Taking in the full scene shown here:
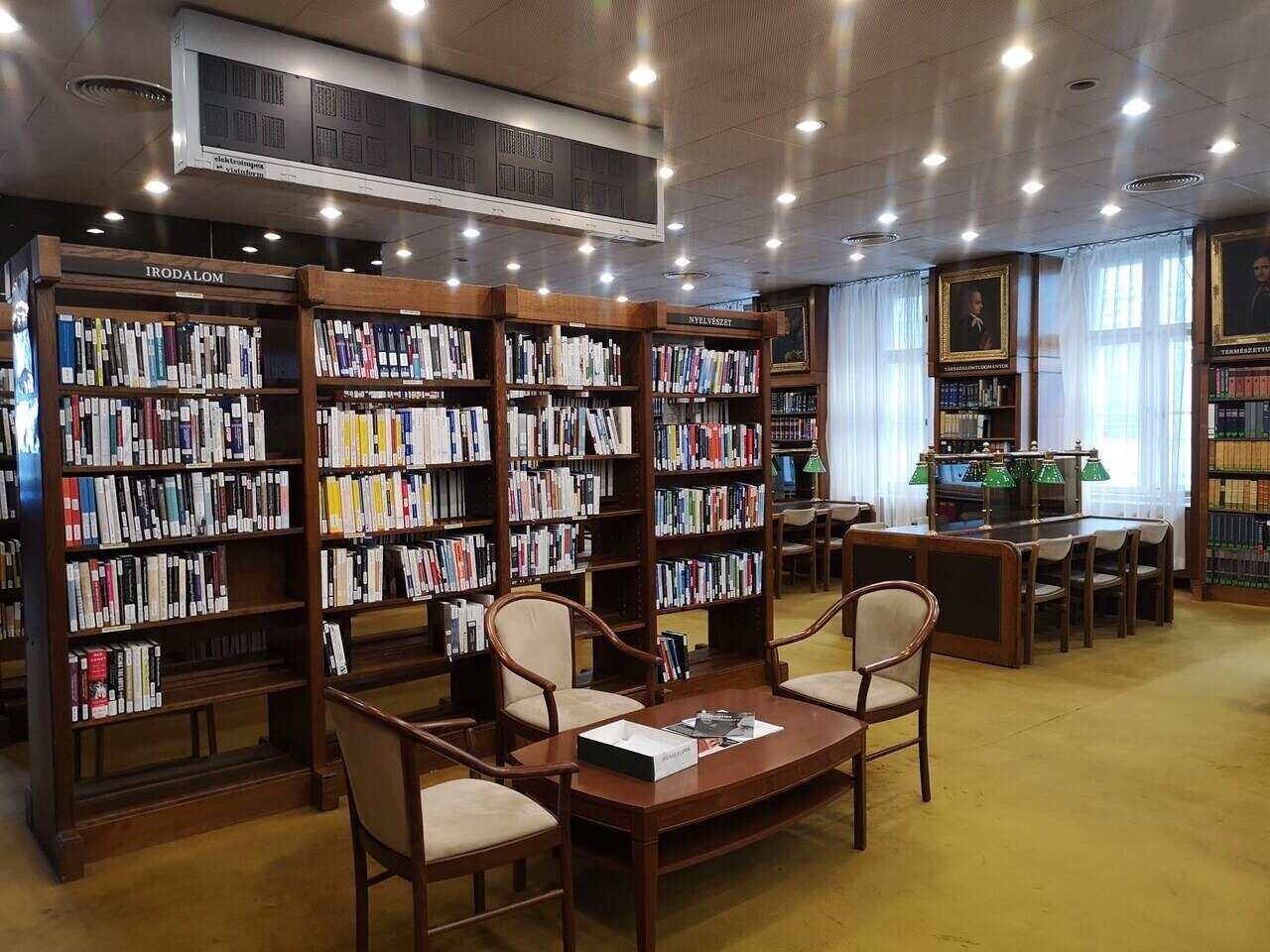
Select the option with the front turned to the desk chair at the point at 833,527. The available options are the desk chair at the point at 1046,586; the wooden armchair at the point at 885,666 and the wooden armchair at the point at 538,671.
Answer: the desk chair at the point at 1046,586

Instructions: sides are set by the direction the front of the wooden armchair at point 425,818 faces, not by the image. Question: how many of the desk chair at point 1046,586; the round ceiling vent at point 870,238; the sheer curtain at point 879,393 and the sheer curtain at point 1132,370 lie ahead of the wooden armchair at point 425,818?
4

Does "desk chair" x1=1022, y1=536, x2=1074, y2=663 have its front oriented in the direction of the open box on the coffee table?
no

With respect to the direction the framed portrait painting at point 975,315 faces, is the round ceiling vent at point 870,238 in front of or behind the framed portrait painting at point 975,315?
in front

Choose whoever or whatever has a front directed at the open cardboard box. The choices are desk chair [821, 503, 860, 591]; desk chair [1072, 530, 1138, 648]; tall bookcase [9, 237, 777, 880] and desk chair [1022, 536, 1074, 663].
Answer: the tall bookcase

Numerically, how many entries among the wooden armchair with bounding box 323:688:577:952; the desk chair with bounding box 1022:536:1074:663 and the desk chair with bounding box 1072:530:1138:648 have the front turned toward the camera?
0

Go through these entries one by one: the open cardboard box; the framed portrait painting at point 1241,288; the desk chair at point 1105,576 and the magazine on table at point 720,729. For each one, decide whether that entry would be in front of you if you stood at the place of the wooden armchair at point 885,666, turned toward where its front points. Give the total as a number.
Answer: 2

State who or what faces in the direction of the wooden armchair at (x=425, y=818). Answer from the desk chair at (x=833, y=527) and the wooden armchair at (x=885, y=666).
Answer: the wooden armchair at (x=885, y=666)

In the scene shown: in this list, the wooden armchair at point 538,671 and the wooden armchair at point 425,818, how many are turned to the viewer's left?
0

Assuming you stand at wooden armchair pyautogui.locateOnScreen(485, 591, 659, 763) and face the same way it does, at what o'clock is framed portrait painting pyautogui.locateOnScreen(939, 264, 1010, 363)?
The framed portrait painting is roughly at 9 o'clock from the wooden armchair.

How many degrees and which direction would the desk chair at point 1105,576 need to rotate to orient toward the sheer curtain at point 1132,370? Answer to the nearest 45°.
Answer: approximately 45° to its right

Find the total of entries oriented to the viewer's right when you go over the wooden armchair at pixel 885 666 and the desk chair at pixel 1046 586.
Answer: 0

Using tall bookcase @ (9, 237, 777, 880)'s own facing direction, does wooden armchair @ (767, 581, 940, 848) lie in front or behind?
in front

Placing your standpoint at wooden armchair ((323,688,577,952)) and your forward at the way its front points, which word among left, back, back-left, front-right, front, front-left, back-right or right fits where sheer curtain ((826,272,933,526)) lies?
front

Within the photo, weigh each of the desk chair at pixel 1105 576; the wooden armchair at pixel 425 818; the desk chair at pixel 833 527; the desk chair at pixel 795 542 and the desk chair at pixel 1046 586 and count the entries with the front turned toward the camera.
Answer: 0

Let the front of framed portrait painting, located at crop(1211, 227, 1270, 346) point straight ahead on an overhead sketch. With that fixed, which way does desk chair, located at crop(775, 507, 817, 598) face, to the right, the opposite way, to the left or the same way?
to the right

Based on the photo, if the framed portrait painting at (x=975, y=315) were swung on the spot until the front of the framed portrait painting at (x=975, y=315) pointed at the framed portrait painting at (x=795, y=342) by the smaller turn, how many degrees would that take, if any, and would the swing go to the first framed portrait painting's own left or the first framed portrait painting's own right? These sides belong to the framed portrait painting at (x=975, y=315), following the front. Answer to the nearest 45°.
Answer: approximately 90° to the first framed portrait painting's own right

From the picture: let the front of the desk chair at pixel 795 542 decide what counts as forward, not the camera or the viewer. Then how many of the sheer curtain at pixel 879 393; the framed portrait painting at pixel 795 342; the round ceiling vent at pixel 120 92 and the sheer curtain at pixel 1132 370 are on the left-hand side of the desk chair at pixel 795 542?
1

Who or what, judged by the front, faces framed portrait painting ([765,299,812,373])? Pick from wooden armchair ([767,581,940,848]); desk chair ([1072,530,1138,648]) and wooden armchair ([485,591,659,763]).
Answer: the desk chair

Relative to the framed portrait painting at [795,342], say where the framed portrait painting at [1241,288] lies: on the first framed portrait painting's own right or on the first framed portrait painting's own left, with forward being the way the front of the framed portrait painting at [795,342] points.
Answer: on the first framed portrait painting's own left
